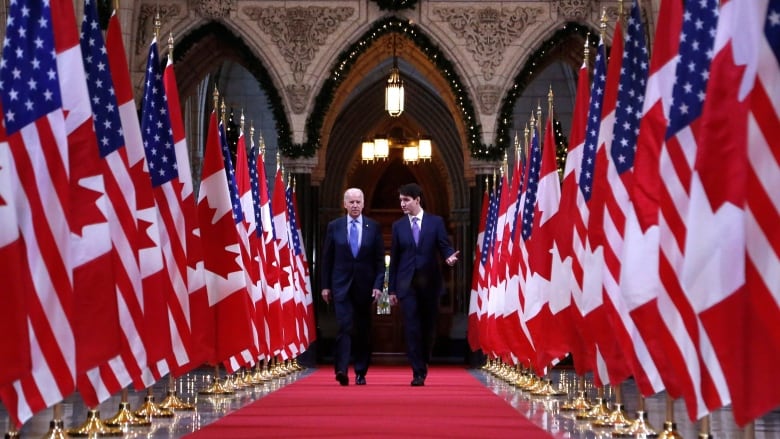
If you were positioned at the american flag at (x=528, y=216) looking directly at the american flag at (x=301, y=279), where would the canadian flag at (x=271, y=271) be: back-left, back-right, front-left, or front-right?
front-left

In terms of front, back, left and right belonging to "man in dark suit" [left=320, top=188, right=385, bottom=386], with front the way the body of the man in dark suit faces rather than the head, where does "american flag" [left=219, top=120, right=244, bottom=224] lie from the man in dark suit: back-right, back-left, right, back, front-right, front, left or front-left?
right

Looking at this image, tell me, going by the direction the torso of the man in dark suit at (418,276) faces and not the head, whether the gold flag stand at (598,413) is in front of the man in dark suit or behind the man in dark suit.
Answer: in front

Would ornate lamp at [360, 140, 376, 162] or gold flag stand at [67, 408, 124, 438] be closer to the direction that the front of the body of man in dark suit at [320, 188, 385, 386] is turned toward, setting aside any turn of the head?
the gold flag stand

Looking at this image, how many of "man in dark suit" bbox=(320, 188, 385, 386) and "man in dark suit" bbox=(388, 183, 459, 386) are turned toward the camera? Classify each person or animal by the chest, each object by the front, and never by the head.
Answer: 2

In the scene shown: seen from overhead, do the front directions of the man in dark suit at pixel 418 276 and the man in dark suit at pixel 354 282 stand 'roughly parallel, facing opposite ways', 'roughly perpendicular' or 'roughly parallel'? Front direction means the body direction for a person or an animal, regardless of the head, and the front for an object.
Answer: roughly parallel

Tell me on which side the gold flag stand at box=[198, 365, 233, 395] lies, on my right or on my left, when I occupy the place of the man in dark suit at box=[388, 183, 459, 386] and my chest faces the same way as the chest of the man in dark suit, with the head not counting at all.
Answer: on my right

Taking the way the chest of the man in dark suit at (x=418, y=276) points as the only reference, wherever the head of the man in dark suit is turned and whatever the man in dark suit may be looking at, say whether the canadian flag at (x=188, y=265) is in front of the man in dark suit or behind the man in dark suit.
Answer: in front

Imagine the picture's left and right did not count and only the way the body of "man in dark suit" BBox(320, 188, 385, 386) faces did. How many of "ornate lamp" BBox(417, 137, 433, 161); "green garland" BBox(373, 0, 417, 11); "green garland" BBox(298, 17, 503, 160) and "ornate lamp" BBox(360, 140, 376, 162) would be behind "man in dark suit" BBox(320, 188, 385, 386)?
4

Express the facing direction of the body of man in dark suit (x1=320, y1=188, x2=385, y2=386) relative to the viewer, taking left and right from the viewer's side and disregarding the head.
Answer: facing the viewer

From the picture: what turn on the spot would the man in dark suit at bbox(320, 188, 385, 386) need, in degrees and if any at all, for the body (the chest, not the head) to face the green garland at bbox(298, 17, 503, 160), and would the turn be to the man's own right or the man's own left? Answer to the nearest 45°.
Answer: approximately 180°

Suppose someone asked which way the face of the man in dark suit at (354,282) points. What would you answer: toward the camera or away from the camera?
toward the camera

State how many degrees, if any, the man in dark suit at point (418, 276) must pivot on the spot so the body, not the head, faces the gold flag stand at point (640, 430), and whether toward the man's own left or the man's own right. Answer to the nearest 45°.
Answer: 0° — they already face it
